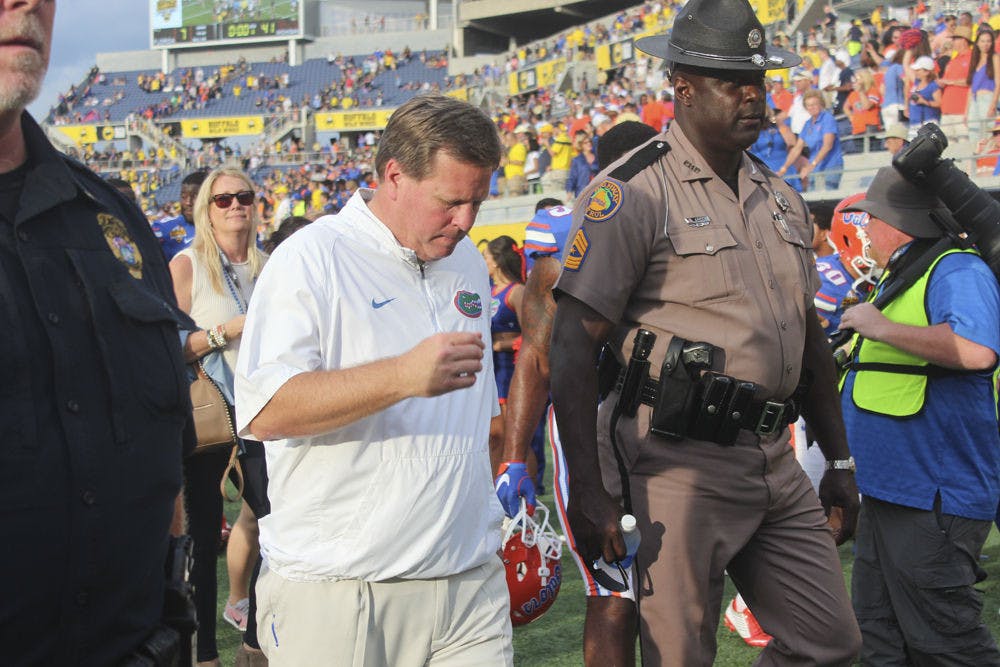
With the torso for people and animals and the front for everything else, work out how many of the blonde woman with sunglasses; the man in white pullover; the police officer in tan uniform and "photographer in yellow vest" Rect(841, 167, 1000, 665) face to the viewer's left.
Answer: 1

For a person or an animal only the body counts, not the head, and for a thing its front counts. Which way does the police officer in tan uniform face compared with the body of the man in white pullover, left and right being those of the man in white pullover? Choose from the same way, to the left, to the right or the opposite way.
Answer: the same way

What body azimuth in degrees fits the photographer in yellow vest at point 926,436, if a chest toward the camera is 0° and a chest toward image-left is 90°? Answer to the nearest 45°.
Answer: approximately 90°

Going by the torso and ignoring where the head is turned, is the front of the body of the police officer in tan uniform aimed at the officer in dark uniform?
no

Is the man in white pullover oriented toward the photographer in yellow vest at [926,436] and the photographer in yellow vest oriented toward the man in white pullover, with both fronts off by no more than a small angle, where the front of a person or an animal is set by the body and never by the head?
no

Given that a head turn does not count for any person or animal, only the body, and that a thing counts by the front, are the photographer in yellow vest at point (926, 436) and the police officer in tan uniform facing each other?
no

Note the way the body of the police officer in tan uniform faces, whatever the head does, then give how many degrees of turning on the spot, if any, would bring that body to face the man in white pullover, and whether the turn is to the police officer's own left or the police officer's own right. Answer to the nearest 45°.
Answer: approximately 90° to the police officer's own right

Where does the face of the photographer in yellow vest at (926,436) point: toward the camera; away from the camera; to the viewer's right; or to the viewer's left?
to the viewer's left

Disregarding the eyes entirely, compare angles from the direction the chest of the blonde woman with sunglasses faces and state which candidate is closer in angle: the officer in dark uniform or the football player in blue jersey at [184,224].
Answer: the officer in dark uniform

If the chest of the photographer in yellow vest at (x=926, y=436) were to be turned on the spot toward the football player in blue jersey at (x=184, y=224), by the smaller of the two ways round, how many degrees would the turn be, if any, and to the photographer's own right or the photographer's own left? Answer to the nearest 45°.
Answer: approximately 45° to the photographer's own right

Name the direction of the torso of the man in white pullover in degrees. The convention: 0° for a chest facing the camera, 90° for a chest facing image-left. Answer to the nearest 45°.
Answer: approximately 315°

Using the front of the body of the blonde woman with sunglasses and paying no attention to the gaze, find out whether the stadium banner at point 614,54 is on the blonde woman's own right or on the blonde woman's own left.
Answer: on the blonde woman's own left

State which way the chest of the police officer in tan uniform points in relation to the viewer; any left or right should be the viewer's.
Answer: facing the viewer and to the right of the viewer

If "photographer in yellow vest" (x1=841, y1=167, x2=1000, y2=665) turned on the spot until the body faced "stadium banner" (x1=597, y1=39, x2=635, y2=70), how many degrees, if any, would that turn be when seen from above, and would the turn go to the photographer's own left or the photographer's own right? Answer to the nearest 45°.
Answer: approximately 90° to the photographer's own right

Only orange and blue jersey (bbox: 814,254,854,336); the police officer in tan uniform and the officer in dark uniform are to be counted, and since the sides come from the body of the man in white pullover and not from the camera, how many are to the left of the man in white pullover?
2

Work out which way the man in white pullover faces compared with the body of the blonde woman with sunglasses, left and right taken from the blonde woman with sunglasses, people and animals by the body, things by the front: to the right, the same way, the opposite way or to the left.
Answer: the same way

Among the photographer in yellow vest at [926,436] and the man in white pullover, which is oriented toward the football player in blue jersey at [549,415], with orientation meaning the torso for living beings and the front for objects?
the photographer in yellow vest

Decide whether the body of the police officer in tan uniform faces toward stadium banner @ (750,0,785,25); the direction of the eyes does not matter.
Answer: no
